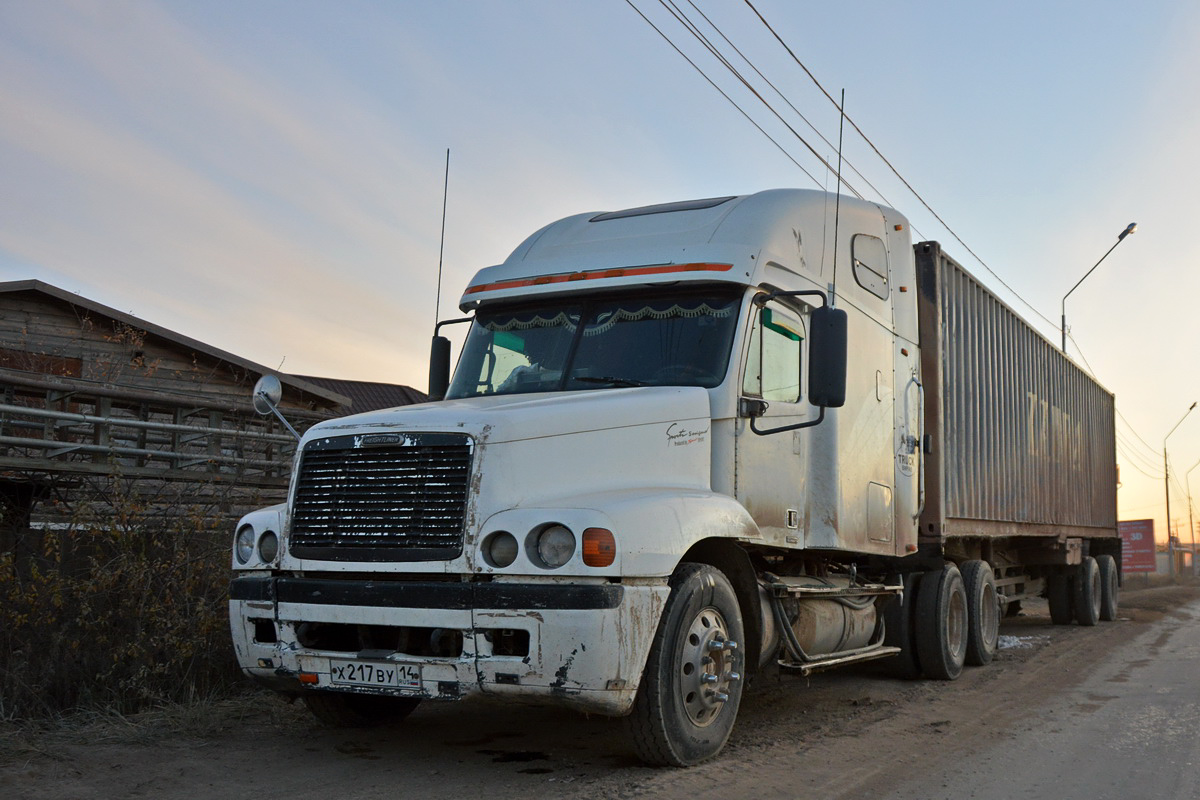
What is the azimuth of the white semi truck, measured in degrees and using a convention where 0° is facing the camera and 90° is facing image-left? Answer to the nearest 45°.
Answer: approximately 45°

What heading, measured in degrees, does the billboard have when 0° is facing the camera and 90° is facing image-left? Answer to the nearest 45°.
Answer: approximately 0°

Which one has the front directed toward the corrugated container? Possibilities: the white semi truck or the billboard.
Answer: the billboard

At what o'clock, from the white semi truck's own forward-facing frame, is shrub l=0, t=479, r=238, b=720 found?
The shrub is roughly at 2 o'clock from the white semi truck.

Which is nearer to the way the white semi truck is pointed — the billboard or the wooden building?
the wooden building

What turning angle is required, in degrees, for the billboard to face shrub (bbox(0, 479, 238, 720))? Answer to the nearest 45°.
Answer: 0° — it already faces it

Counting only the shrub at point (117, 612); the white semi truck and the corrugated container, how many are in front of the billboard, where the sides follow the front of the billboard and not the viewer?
3

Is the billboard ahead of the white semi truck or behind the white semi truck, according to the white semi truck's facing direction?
behind
